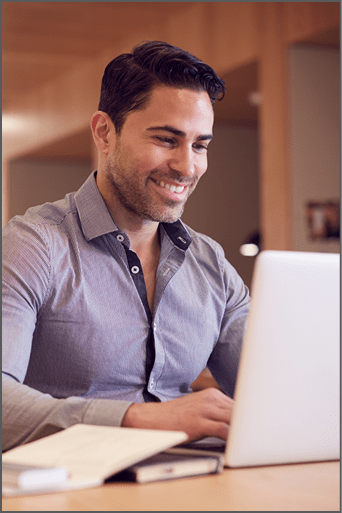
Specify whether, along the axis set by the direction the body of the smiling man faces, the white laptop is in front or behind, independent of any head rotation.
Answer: in front

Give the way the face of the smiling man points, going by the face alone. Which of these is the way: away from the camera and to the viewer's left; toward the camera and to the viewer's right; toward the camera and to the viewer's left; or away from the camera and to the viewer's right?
toward the camera and to the viewer's right

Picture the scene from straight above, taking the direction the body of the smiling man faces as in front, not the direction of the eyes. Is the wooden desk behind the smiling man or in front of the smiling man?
in front

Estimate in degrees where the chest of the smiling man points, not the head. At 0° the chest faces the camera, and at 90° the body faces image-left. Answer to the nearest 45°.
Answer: approximately 315°
